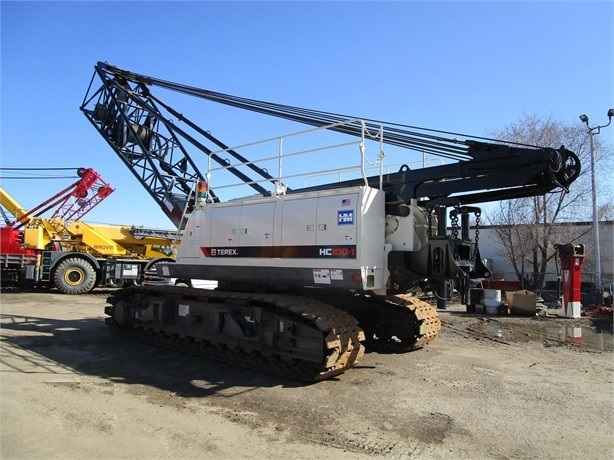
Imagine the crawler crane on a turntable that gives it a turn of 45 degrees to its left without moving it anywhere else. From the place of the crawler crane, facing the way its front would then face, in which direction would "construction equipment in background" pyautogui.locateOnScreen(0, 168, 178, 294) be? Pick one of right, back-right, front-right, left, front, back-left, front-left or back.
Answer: front-right

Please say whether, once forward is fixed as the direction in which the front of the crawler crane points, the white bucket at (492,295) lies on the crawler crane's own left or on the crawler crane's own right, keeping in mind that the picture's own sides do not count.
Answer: on the crawler crane's own right

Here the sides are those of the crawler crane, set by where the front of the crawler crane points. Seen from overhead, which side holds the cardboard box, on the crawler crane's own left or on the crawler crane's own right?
on the crawler crane's own right

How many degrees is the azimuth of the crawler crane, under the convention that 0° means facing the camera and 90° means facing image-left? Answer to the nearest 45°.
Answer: approximately 135°

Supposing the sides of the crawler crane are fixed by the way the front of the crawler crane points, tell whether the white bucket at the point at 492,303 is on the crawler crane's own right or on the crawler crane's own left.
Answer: on the crawler crane's own right
